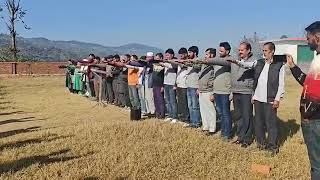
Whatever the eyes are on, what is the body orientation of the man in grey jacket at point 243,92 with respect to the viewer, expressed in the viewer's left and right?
facing the viewer and to the left of the viewer

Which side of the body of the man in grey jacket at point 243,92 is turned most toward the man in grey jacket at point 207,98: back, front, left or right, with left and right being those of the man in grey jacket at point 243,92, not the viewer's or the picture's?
right

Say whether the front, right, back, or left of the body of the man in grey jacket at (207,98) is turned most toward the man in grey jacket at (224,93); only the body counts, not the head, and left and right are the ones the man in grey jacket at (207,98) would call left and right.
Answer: left

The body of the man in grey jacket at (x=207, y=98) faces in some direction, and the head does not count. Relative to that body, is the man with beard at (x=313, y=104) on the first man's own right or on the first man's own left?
on the first man's own left

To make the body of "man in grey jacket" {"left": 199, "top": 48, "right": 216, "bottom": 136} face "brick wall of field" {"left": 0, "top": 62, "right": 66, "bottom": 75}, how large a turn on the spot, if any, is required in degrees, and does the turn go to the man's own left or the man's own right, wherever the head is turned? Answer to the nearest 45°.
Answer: approximately 90° to the man's own right

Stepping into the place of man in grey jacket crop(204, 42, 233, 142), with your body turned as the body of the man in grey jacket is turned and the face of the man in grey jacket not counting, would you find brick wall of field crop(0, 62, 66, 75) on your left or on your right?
on your right

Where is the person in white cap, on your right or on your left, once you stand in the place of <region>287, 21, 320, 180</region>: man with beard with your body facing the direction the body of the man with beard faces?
on your right

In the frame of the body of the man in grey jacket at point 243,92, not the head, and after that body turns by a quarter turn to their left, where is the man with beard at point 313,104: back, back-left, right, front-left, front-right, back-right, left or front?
front-right

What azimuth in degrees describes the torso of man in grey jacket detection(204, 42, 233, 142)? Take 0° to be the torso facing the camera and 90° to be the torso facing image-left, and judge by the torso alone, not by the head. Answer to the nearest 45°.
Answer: approximately 45°

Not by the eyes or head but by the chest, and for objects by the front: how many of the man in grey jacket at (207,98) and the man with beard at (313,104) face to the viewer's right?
0

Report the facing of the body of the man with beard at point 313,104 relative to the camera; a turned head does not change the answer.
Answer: to the viewer's left
